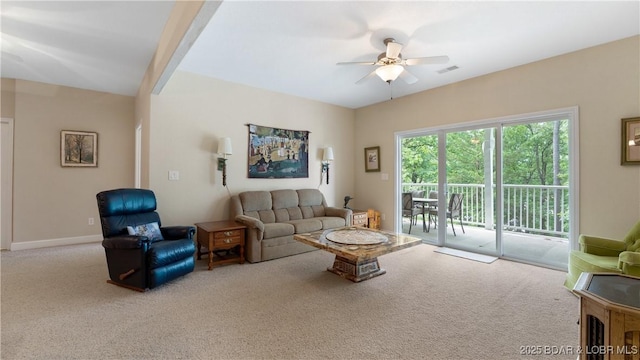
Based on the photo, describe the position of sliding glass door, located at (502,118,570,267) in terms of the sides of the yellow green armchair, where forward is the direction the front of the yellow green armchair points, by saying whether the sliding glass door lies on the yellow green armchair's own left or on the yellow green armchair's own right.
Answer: on the yellow green armchair's own right

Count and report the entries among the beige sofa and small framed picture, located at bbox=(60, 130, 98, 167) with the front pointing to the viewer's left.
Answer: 0

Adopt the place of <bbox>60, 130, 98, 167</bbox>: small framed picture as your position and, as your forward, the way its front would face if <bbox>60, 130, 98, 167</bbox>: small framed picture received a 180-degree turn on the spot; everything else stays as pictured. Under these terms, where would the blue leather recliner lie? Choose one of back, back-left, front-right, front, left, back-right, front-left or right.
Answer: back

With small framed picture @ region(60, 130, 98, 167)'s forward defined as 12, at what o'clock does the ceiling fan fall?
The ceiling fan is roughly at 11 o'clock from the small framed picture.

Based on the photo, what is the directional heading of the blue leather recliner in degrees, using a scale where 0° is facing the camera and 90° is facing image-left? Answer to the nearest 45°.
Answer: approximately 315°

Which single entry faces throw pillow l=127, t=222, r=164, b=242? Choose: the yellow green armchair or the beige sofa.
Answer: the yellow green armchair

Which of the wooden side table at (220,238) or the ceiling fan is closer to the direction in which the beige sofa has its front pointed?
the ceiling fan

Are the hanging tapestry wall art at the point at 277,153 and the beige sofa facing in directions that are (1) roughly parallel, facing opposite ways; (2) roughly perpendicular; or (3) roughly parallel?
roughly parallel

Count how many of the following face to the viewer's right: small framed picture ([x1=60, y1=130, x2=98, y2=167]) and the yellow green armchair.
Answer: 0

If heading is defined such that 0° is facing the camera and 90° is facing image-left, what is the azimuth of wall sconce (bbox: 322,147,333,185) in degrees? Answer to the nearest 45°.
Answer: approximately 315°

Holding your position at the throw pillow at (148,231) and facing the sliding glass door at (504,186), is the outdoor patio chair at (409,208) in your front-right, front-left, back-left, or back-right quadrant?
front-left

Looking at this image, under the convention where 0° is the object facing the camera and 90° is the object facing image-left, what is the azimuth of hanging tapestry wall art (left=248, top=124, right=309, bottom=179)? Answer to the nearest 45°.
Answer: approximately 315°

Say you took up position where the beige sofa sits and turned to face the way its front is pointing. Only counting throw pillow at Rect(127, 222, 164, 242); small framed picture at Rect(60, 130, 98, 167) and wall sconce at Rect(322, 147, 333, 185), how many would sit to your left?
1

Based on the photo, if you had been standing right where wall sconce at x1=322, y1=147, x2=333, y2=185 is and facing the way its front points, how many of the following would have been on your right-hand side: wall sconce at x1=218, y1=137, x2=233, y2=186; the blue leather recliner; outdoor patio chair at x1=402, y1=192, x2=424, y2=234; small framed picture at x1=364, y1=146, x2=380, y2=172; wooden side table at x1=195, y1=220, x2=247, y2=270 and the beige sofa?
4

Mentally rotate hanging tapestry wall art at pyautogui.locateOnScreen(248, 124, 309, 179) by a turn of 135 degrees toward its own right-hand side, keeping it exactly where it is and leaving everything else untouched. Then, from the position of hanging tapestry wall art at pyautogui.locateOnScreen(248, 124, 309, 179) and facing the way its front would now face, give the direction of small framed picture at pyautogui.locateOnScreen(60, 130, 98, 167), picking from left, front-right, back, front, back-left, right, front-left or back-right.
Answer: front

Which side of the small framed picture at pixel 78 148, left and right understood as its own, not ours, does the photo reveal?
front

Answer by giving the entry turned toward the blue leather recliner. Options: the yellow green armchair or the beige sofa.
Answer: the yellow green armchair

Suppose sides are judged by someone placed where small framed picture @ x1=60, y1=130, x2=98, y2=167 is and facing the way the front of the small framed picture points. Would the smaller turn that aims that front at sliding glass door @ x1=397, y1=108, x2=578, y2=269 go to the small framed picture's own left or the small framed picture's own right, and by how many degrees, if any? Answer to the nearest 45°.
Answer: approximately 45° to the small framed picture's own left
